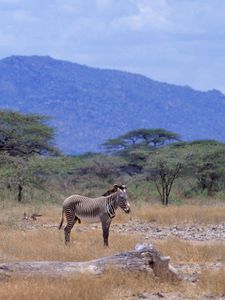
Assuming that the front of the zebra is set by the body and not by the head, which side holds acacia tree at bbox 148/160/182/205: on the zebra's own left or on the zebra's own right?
on the zebra's own left

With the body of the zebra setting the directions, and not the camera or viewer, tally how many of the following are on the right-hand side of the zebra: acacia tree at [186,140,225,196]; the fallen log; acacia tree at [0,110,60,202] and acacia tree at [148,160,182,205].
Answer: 1

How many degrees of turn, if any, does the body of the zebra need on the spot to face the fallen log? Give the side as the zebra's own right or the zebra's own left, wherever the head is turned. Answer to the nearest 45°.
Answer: approximately 90° to the zebra's own right

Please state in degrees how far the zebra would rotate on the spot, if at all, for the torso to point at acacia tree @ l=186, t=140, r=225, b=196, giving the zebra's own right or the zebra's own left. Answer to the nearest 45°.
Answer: approximately 90° to the zebra's own left

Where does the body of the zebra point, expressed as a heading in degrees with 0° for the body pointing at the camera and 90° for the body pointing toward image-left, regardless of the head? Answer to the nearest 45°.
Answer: approximately 270°

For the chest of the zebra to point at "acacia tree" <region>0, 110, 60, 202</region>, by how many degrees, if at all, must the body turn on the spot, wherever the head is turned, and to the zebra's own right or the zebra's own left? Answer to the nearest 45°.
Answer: approximately 90° to the zebra's own left
